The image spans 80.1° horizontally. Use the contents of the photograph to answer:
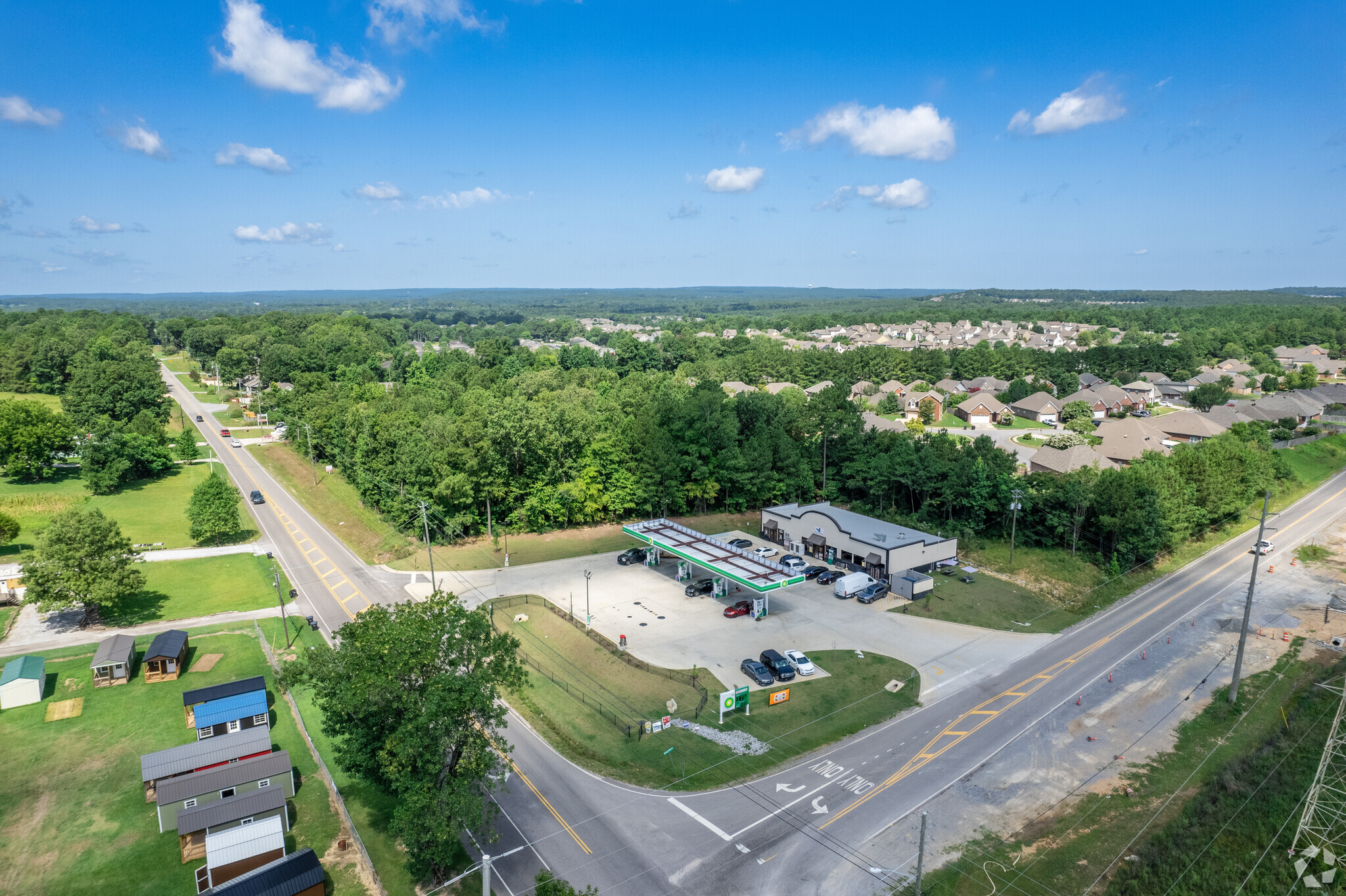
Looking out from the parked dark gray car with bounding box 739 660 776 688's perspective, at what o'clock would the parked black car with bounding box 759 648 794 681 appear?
the parked black car with bounding box 759 648 794 681 is roughly at 10 o'clock from the parked dark gray car with bounding box 739 660 776 688.

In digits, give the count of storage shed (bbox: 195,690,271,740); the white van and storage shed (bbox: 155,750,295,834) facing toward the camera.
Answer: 2

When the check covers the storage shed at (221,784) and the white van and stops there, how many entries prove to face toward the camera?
1

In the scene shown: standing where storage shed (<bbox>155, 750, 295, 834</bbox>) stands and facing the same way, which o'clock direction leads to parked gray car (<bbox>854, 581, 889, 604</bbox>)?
The parked gray car is roughly at 9 o'clock from the storage shed.

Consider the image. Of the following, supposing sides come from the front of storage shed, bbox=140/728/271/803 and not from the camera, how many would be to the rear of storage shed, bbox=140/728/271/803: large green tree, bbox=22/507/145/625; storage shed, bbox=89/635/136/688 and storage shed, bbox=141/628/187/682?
3

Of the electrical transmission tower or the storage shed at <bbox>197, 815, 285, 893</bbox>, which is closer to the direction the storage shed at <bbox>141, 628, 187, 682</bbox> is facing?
the storage shed

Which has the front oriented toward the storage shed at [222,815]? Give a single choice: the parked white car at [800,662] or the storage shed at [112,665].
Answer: the storage shed at [112,665]

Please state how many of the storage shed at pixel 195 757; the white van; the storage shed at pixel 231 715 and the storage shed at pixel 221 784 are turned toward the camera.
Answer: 3

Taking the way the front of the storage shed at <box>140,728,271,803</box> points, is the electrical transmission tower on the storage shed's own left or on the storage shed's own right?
on the storage shed's own left

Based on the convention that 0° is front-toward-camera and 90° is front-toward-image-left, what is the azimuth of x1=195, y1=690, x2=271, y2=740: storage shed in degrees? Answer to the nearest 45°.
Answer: approximately 0°

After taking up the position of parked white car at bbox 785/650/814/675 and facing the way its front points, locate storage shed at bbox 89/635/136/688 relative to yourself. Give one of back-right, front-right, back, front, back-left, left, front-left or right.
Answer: back-right

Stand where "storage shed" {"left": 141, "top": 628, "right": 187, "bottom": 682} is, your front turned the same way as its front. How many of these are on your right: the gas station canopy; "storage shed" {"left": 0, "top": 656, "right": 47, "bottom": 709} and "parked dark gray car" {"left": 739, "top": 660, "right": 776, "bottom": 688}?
1

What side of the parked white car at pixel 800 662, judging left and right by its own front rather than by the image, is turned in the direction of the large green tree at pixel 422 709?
right
